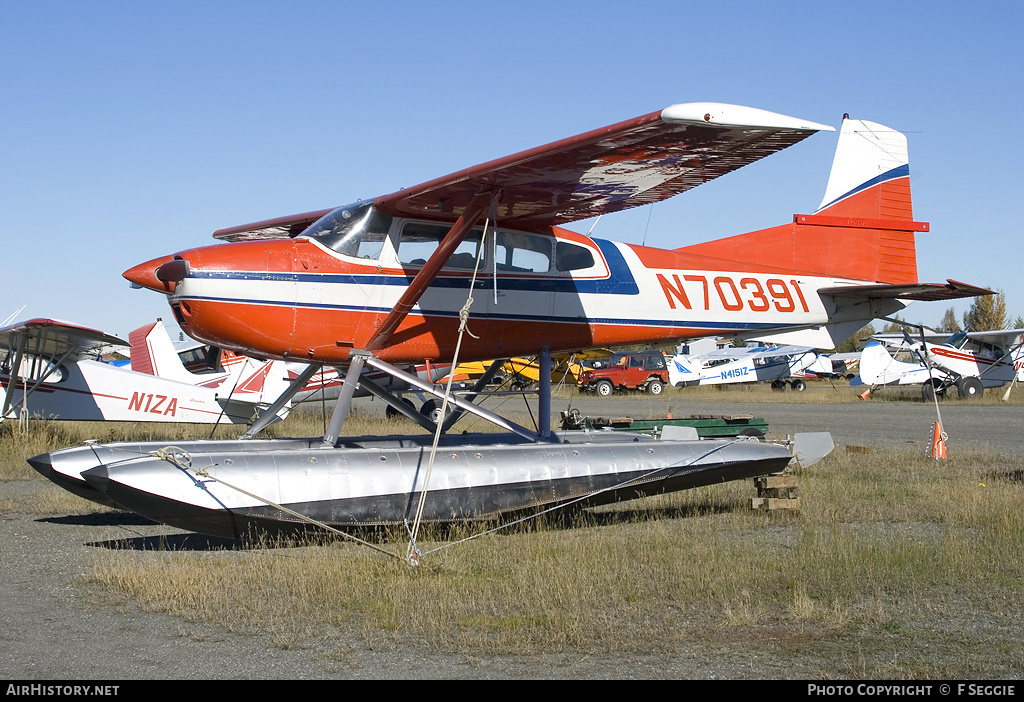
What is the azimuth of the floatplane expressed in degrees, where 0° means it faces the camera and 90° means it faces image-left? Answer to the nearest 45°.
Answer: approximately 45°

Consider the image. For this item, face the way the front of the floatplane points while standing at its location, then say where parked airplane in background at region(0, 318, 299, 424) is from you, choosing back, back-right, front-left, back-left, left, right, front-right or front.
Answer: right

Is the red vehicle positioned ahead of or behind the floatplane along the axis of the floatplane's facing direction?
behind

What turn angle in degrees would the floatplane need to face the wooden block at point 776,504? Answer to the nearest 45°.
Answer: approximately 135° to its left

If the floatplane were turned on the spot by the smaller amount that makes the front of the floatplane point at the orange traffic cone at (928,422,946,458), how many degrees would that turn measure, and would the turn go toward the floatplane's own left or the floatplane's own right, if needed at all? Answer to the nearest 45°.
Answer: approximately 180°
